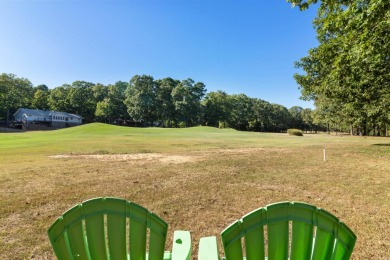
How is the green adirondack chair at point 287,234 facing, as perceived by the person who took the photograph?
facing away from the viewer

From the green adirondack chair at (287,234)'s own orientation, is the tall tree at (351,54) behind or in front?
in front
